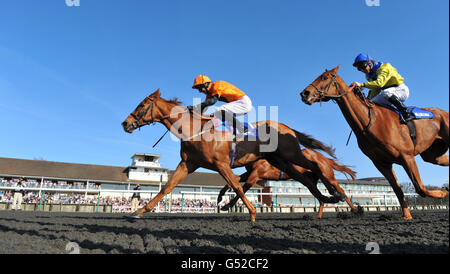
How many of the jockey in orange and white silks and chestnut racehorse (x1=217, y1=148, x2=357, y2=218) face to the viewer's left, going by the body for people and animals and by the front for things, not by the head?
2

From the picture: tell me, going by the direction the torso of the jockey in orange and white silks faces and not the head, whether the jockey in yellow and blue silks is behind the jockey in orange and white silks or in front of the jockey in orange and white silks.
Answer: behind

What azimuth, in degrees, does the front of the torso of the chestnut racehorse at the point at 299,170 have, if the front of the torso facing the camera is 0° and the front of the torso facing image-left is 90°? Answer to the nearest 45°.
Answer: approximately 90°

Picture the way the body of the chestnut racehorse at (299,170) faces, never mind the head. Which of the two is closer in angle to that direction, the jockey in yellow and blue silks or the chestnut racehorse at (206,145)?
the chestnut racehorse

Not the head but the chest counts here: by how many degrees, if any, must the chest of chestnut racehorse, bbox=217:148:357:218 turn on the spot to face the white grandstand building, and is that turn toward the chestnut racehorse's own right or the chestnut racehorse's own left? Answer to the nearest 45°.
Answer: approximately 45° to the chestnut racehorse's own right

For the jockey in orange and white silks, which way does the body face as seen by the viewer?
to the viewer's left

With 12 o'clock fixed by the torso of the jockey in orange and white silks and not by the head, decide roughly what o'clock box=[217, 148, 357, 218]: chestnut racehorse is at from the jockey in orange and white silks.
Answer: The chestnut racehorse is roughly at 4 o'clock from the jockey in orange and white silks.
